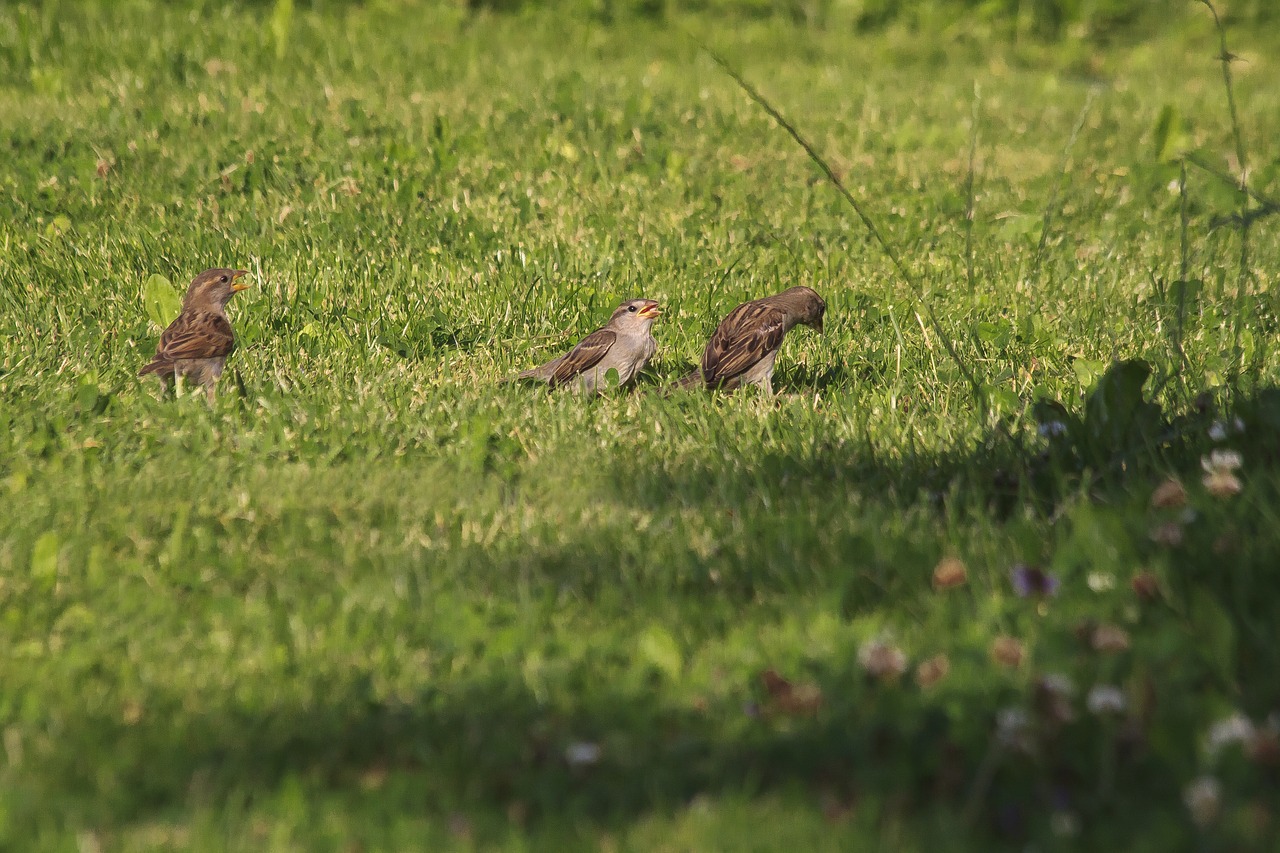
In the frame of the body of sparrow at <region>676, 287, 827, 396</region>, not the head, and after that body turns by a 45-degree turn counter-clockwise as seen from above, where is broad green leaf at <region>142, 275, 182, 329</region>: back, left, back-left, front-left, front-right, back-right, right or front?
back-left

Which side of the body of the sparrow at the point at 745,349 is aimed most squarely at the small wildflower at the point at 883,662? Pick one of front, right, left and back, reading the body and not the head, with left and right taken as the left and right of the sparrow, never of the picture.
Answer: right

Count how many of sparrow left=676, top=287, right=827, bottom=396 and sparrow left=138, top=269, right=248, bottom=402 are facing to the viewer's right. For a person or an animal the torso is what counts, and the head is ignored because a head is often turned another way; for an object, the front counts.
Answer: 2

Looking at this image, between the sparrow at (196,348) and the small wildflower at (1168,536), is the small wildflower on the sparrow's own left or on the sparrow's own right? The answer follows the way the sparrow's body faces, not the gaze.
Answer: on the sparrow's own right

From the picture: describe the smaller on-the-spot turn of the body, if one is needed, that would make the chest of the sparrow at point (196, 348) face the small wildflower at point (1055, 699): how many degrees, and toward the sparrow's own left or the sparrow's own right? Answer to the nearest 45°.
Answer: approximately 45° to the sparrow's own right

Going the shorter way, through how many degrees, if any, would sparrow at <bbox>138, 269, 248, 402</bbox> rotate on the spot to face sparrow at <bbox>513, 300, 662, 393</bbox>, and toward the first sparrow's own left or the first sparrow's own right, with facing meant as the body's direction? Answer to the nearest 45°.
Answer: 0° — it already faces it

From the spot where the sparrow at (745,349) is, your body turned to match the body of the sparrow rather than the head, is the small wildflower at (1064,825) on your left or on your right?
on your right

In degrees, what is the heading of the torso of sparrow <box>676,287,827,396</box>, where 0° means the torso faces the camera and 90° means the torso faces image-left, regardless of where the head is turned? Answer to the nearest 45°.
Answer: approximately 270°

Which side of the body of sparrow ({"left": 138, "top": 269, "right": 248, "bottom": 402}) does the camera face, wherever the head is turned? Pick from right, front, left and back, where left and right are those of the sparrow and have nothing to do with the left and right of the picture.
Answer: right
